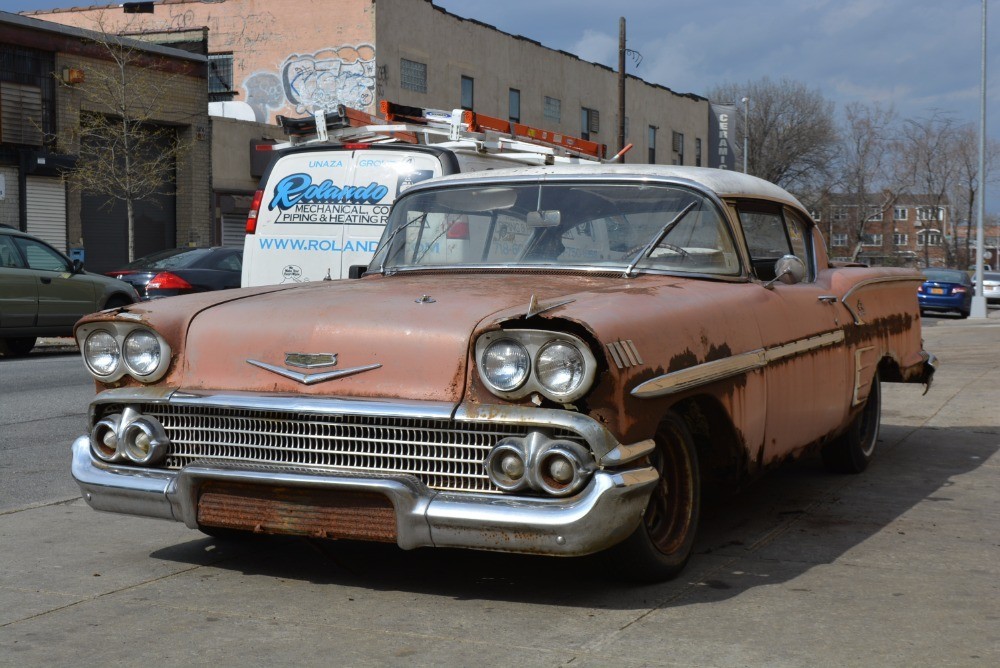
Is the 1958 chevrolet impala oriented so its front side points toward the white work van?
no

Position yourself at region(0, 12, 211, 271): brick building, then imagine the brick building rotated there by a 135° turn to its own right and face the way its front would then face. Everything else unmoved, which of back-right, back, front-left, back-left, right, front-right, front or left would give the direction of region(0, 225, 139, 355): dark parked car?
left

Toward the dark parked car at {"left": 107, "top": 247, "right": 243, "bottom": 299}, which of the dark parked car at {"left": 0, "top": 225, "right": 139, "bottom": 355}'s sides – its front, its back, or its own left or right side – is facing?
front

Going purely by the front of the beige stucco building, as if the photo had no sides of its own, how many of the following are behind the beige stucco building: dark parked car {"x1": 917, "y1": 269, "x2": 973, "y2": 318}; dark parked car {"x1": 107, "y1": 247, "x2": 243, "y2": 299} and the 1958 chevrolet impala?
0

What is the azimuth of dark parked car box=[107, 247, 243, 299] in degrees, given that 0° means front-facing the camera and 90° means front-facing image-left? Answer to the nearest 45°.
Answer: approximately 225°

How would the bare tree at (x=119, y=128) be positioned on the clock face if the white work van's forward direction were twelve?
The bare tree is roughly at 10 o'clock from the white work van.

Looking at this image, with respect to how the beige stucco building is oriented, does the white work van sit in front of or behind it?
in front

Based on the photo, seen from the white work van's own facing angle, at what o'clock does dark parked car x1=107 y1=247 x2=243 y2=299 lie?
The dark parked car is roughly at 10 o'clock from the white work van.

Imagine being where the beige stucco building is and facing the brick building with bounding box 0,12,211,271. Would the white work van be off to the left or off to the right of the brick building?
left

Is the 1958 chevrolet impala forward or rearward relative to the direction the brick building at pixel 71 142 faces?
forward

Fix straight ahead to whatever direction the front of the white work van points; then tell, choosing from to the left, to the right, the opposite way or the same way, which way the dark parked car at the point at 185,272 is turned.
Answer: the same way

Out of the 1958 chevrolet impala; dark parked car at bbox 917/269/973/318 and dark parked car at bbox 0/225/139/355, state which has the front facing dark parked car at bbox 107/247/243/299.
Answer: dark parked car at bbox 0/225/139/355

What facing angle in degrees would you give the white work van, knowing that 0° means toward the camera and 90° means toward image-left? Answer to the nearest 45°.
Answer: approximately 225°

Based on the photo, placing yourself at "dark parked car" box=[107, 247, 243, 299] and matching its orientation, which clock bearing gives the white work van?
The white work van is roughly at 4 o'clock from the dark parked car.

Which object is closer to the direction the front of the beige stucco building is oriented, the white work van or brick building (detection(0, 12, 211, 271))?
the white work van
